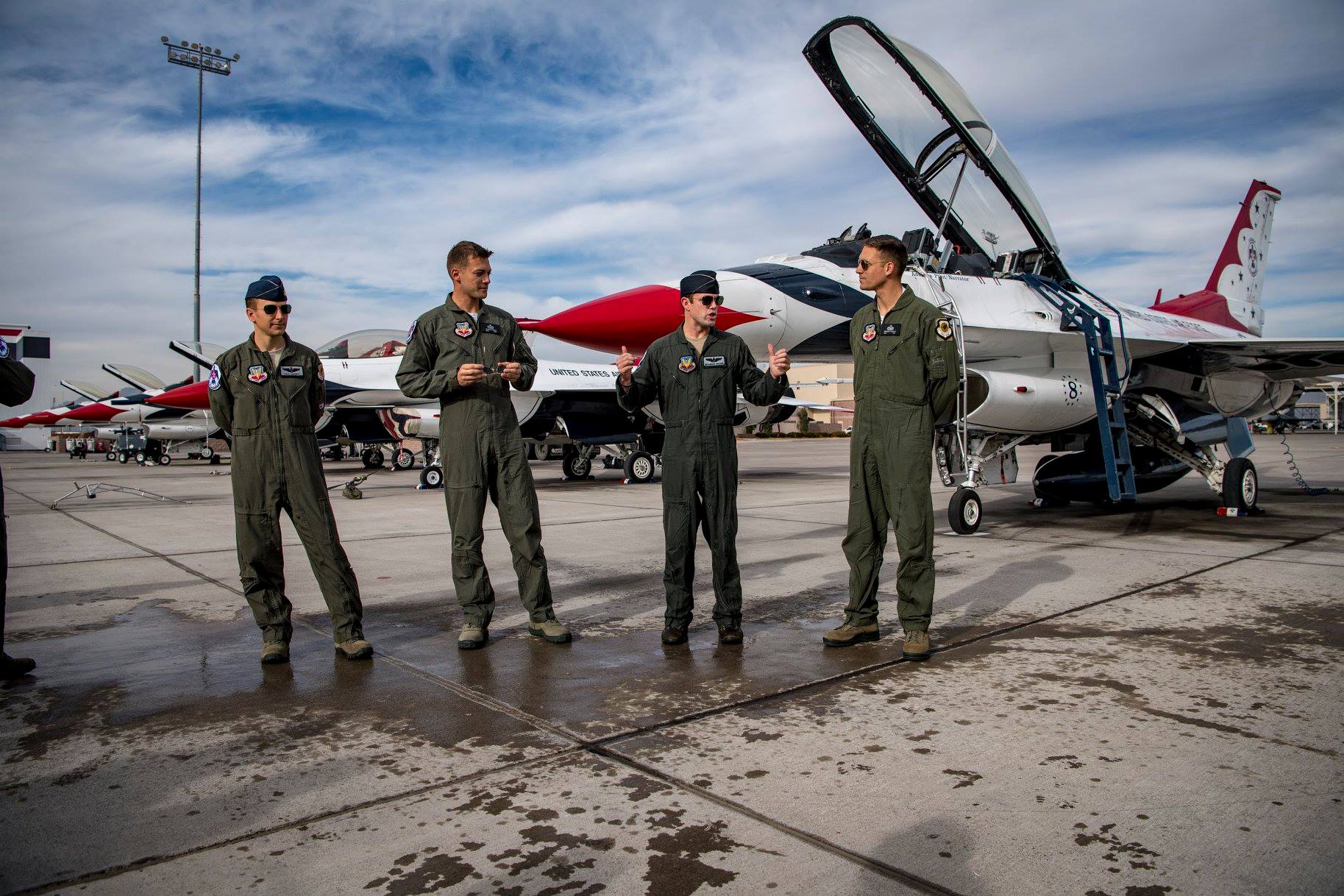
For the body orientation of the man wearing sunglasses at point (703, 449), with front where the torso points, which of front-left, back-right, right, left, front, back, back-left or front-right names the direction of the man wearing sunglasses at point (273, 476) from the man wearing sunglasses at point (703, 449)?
right

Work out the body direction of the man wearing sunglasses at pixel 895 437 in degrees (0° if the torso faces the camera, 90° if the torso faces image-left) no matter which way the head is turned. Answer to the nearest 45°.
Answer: approximately 45°

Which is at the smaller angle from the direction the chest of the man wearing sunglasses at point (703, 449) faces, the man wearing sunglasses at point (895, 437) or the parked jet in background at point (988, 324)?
the man wearing sunglasses

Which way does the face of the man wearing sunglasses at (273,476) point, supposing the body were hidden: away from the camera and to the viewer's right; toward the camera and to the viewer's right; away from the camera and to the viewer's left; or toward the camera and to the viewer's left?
toward the camera and to the viewer's right

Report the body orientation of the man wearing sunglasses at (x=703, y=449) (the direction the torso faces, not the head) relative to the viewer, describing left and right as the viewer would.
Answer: facing the viewer

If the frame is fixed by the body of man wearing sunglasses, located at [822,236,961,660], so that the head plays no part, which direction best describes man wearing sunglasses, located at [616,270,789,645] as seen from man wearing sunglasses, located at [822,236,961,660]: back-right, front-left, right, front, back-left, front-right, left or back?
front-right

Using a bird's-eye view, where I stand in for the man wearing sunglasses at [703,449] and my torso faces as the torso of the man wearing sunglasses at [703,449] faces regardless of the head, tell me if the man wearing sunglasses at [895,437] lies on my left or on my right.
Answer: on my left

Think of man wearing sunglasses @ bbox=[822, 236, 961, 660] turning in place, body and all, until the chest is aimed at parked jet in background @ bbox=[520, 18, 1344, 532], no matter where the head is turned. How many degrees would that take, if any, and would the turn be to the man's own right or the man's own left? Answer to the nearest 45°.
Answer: approximately 135° to the man's own right

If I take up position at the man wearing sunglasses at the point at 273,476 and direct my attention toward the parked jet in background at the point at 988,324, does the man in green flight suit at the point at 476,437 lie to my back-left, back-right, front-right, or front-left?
front-right

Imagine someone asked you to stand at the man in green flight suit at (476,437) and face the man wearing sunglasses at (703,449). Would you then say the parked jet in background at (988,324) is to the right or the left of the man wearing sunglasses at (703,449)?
left

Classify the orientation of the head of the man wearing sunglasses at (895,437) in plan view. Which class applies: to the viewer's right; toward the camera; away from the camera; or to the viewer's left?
to the viewer's left

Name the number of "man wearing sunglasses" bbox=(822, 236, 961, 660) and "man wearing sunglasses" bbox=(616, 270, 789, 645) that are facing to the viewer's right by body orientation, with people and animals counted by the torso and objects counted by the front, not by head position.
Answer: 0

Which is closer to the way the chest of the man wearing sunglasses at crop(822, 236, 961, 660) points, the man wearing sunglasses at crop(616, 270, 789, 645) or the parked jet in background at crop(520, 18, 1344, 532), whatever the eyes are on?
the man wearing sunglasses

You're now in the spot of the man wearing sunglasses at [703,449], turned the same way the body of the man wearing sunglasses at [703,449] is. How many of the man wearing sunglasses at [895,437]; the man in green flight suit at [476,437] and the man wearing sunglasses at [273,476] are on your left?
1

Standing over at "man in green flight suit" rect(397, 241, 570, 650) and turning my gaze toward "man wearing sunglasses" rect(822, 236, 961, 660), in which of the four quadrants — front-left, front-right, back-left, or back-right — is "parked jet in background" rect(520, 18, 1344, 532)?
front-left

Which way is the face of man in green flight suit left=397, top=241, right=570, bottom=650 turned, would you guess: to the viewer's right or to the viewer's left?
to the viewer's right

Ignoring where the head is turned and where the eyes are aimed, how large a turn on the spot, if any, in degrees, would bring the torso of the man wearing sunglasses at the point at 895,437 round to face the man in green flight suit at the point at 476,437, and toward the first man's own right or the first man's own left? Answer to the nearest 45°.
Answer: approximately 45° to the first man's own right
